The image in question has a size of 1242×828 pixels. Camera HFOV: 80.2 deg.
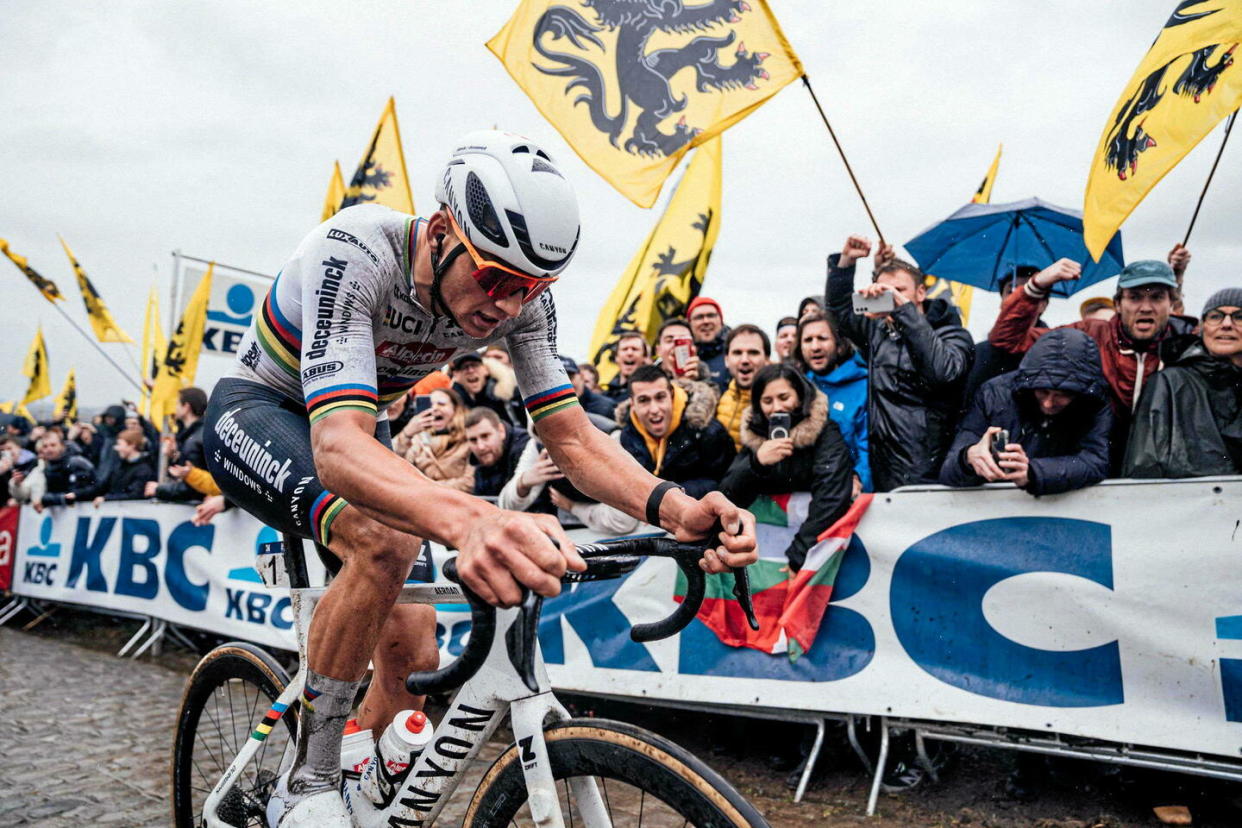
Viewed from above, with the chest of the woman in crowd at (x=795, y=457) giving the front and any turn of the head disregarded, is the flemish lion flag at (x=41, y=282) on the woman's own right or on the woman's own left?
on the woman's own right

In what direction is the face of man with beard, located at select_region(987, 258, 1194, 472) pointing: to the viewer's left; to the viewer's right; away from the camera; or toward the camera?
toward the camera

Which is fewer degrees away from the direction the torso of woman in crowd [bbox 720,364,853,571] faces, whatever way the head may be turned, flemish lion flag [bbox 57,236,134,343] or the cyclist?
the cyclist

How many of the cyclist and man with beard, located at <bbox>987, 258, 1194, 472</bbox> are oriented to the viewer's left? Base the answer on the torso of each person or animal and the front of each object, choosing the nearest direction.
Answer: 0

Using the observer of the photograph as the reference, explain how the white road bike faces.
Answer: facing the viewer and to the right of the viewer

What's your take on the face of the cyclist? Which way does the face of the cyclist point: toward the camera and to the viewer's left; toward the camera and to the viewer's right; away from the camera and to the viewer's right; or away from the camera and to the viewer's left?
toward the camera and to the viewer's right

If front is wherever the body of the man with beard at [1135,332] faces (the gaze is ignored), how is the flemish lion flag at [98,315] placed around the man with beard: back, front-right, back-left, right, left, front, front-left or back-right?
right

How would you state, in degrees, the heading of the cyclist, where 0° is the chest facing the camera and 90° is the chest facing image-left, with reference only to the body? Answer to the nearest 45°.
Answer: approximately 315°

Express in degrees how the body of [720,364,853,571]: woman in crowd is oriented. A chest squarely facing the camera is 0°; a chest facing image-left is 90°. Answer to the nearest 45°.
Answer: approximately 45°

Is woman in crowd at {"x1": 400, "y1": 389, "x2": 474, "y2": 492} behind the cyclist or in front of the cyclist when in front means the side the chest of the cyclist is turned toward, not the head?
behind

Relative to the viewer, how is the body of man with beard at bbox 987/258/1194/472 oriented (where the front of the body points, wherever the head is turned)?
toward the camera

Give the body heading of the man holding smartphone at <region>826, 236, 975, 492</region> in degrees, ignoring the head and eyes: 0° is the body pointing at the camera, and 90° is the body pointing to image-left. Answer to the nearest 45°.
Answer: approximately 45°

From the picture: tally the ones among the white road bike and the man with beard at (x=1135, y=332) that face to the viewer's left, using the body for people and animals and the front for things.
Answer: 0
